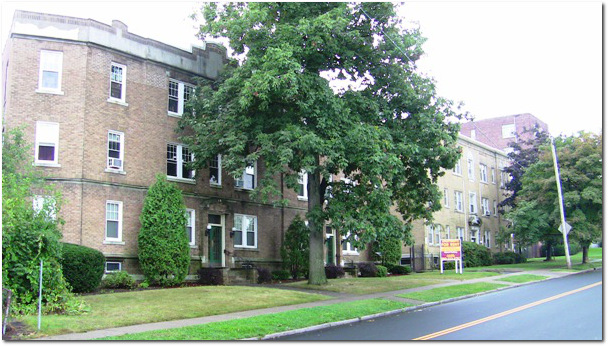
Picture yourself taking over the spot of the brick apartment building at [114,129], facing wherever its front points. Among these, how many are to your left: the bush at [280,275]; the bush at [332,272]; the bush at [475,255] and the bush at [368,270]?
4

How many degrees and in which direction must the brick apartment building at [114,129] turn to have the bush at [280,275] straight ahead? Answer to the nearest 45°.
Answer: approximately 90° to its left

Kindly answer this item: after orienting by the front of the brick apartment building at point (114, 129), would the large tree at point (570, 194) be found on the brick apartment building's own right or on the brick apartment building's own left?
on the brick apartment building's own left

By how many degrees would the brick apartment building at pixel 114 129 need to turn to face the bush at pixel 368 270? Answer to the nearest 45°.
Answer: approximately 90° to its left

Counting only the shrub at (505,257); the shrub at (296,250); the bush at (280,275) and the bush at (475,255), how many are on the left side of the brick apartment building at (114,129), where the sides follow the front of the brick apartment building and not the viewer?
4

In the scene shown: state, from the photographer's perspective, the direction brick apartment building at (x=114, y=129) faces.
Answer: facing the viewer and to the right of the viewer

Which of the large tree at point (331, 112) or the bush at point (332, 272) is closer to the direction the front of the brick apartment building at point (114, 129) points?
the large tree

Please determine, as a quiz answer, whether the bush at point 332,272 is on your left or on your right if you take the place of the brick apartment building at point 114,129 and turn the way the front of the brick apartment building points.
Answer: on your left

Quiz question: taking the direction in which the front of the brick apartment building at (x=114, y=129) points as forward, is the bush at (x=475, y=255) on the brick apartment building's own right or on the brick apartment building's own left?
on the brick apartment building's own left

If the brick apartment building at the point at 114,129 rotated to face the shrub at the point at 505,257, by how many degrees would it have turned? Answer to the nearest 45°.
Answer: approximately 90° to its left

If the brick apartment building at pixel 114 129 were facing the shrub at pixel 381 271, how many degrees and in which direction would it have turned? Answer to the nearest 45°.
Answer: approximately 90° to its left
